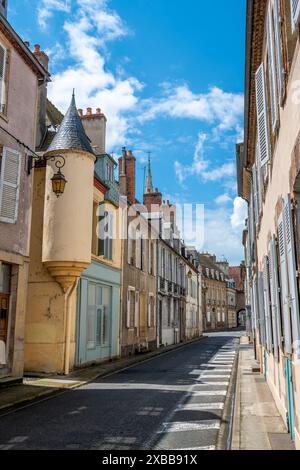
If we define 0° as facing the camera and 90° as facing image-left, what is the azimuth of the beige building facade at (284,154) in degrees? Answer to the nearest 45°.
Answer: approximately 90°
